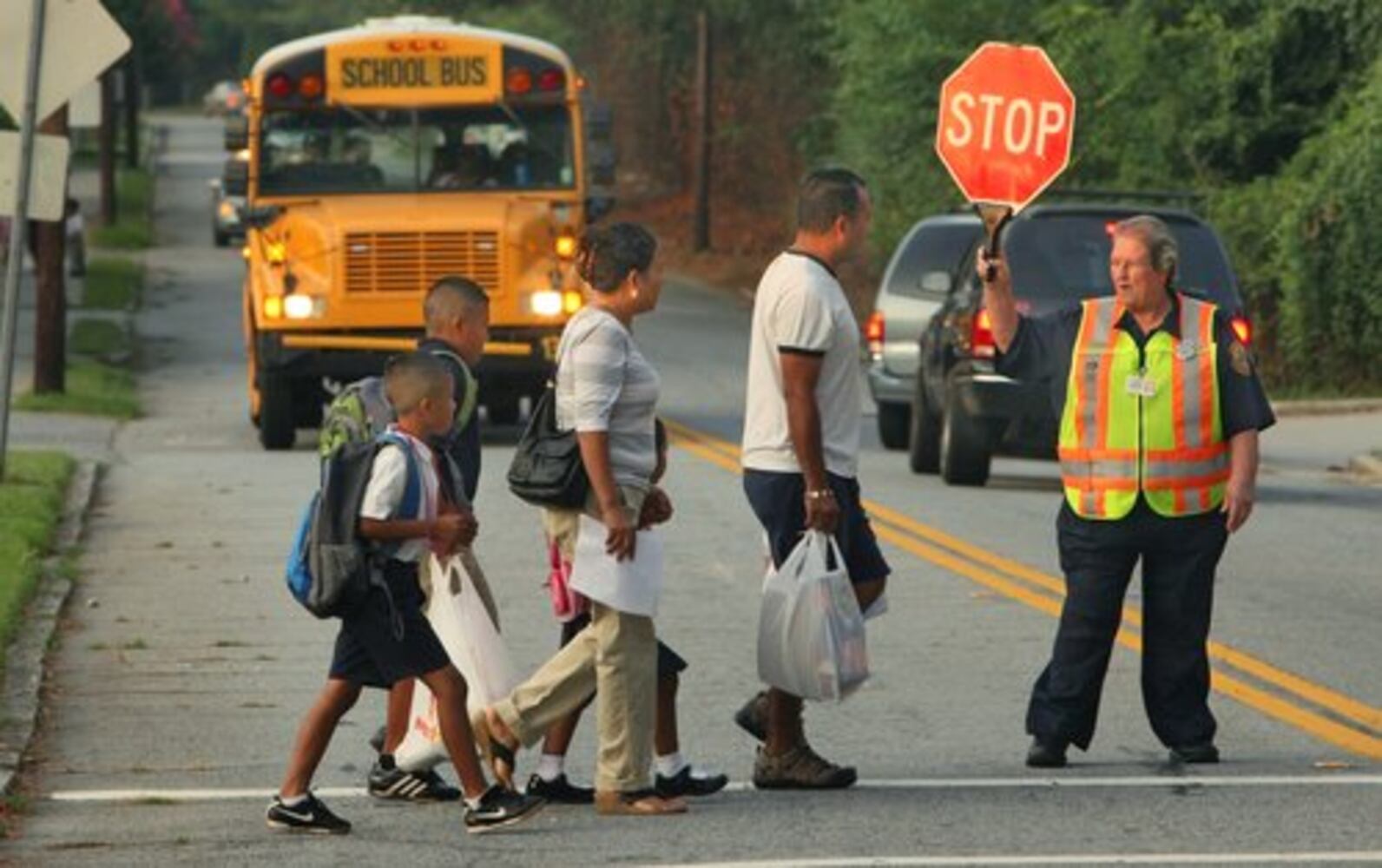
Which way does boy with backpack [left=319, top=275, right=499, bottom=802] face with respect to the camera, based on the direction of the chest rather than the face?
to the viewer's right

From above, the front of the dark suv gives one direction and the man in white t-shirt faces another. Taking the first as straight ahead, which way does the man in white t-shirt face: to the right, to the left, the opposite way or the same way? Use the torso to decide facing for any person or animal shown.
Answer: to the right

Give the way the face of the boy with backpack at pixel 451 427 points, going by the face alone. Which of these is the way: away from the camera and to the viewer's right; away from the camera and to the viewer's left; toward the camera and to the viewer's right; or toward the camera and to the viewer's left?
away from the camera and to the viewer's right

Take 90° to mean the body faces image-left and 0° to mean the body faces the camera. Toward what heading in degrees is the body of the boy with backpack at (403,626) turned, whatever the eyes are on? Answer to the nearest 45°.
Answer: approximately 270°

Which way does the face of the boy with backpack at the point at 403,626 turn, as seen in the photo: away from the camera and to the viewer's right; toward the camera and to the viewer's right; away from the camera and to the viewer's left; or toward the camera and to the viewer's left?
away from the camera and to the viewer's right

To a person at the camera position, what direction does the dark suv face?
facing away from the viewer

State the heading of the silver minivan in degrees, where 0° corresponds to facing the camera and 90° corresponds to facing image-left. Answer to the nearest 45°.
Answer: approximately 180°

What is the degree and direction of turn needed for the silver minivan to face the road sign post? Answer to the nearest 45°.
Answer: approximately 135° to its left

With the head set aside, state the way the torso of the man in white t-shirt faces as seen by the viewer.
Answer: to the viewer's right

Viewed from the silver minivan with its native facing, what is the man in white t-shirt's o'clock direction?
The man in white t-shirt is roughly at 6 o'clock from the silver minivan.

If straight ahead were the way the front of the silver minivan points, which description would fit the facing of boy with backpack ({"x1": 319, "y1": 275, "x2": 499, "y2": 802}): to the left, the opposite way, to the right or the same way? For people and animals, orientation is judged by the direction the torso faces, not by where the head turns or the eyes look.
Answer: to the right

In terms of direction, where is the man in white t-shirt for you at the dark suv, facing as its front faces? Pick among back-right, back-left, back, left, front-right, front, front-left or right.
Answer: back
